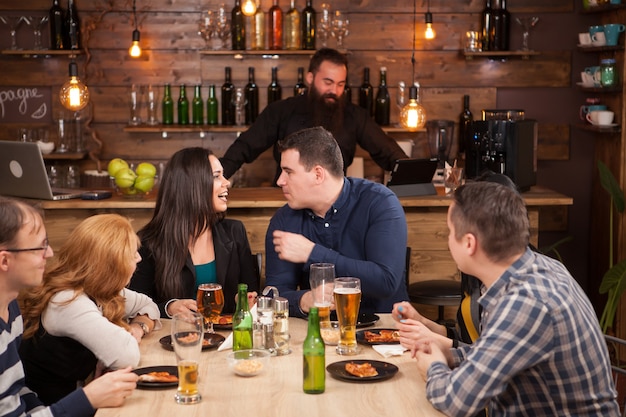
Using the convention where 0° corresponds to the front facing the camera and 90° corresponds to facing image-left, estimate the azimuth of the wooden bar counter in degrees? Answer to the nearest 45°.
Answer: approximately 0°

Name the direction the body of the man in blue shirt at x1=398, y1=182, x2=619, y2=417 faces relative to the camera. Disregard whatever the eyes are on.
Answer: to the viewer's left

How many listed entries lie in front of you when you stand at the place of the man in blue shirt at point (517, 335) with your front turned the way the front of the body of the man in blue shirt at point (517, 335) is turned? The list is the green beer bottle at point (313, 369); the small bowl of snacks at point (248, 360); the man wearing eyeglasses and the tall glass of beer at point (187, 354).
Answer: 4

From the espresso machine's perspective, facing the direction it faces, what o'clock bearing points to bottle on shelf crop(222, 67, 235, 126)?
The bottle on shelf is roughly at 2 o'clock from the espresso machine.

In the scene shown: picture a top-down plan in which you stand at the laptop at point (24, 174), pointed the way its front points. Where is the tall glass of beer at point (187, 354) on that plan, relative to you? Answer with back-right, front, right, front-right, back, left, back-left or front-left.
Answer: back-right

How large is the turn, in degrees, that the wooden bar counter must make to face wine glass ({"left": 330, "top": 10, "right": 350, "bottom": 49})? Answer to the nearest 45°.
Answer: approximately 180°

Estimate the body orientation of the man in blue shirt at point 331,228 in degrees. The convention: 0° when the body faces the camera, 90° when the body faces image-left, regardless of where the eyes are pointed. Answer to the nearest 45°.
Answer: approximately 45°

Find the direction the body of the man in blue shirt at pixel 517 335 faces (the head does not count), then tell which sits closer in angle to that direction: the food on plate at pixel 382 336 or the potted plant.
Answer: the food on plate

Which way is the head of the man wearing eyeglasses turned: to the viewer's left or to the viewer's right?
to the viewer's right

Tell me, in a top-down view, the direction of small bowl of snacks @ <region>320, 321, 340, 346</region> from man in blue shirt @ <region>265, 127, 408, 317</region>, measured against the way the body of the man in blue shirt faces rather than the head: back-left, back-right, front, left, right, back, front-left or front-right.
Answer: front-left
